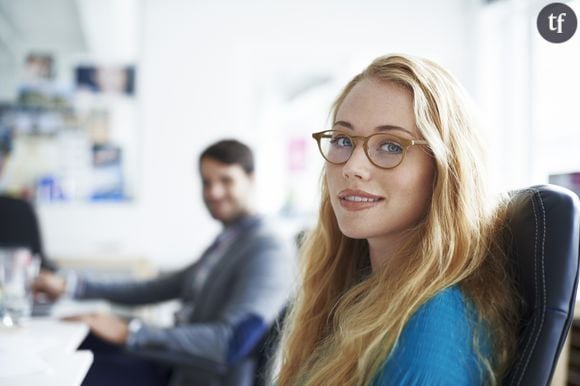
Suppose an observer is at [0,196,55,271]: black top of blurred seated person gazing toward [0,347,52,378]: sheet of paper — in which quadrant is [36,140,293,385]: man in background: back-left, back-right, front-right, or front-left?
front-left

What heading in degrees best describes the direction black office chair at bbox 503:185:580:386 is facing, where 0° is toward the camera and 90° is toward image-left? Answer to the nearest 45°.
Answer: approximately 90°

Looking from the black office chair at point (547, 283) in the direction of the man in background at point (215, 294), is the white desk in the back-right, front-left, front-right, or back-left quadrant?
front-left

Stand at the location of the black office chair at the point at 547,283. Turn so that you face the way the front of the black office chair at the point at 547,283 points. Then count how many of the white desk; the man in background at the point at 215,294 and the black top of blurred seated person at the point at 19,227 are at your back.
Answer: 0

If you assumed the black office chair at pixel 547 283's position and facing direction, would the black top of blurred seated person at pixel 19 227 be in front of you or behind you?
in front

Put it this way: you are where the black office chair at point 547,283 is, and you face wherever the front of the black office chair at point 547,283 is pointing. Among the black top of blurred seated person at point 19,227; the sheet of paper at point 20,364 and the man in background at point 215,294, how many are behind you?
0

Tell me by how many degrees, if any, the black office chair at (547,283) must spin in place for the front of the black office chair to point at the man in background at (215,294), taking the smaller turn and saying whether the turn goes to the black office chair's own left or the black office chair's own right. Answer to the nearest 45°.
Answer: approximately 45° to the black office chair's own right

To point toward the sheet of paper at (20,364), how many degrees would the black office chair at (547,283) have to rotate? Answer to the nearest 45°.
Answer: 0° — it already faces it

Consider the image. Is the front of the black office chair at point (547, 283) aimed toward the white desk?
yes

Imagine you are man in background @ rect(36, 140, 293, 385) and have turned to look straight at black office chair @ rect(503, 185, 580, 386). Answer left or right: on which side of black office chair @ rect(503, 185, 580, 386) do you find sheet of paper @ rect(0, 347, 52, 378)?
right
